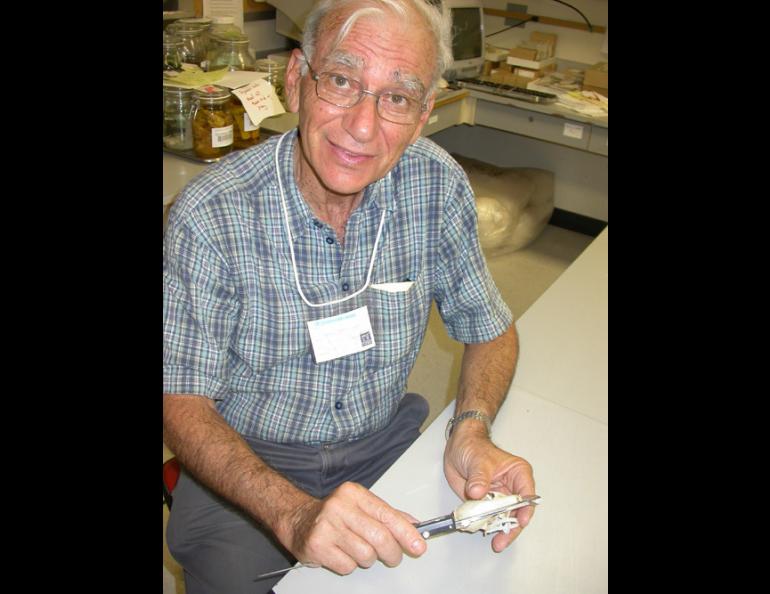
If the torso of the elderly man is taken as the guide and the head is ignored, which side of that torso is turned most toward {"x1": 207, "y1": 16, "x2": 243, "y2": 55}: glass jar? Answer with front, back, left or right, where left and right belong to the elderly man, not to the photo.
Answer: back

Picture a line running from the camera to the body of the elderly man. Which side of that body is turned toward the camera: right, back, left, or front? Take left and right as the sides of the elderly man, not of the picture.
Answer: front

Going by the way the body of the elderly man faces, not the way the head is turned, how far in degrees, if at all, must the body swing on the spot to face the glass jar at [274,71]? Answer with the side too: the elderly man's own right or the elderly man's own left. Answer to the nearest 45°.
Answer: approximately 180°

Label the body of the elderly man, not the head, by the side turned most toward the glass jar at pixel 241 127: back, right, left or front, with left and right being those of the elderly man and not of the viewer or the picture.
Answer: back

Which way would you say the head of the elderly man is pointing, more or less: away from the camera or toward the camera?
toward the camera

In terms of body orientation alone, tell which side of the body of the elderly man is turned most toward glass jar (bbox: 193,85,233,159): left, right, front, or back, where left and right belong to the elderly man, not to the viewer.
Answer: back

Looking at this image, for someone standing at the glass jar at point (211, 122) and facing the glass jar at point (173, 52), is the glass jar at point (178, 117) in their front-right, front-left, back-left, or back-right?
front-left
